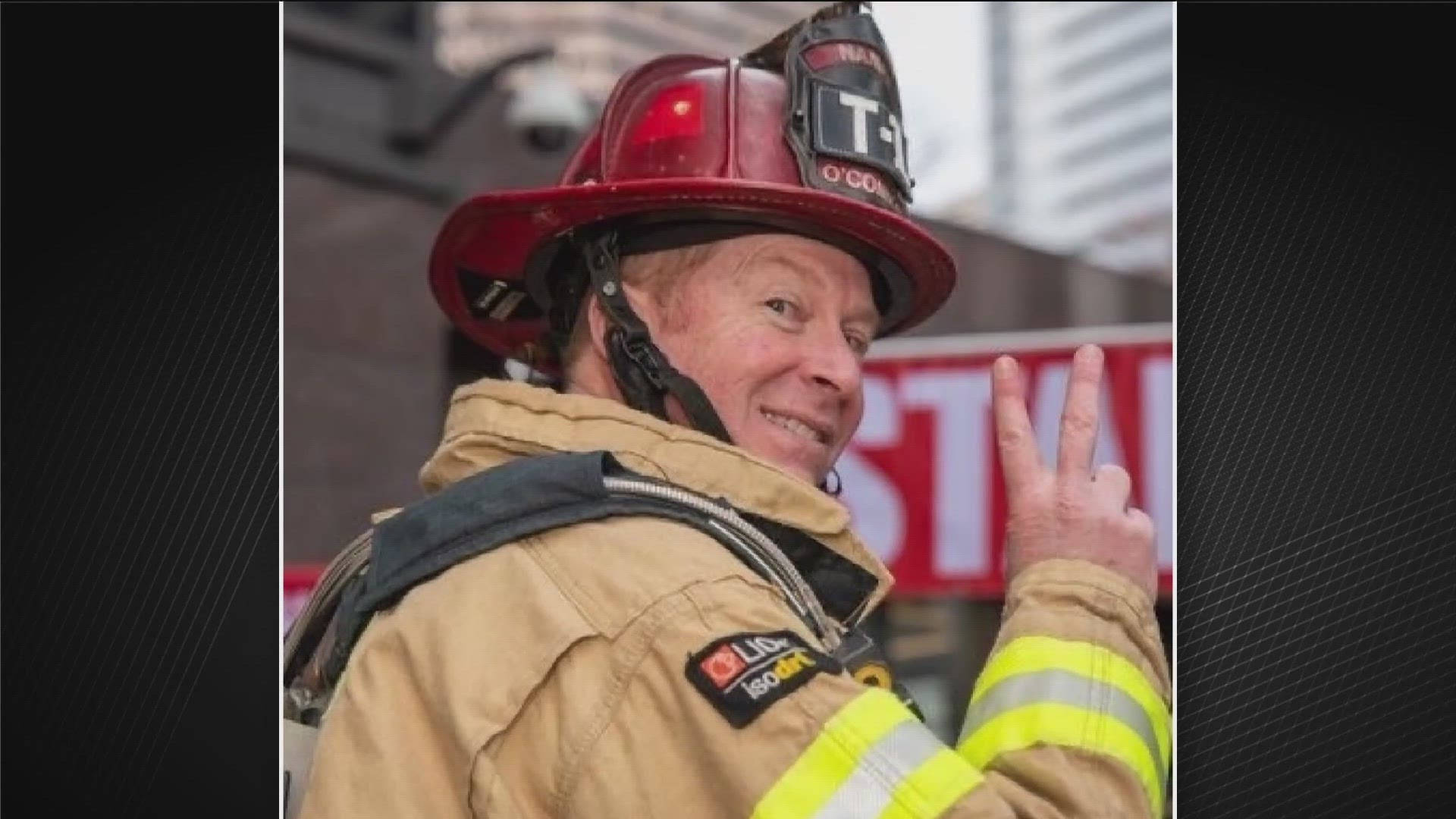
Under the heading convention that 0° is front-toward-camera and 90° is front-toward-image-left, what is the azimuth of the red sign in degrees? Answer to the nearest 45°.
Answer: approximately 0°

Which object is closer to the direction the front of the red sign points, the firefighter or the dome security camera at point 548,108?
the firefighter

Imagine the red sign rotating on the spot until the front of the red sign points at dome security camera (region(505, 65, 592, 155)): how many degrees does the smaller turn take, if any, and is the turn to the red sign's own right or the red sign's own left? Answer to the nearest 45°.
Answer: approximately 90° to the red sign's own right

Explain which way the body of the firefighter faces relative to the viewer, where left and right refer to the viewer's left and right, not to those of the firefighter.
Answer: facing to the right of the viewer

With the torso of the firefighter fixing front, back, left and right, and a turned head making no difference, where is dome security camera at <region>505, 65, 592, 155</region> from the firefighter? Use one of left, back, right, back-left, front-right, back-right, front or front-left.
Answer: left

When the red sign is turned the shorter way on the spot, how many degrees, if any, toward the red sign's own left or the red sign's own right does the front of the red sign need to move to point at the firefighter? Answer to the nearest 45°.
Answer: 0° — it already faces them
